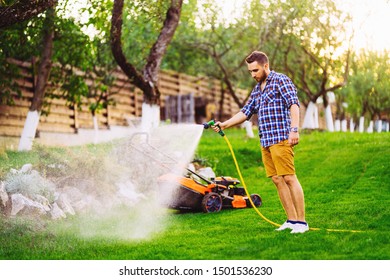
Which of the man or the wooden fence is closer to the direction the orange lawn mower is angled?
the man

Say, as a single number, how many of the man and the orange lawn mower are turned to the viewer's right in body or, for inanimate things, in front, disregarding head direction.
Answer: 1

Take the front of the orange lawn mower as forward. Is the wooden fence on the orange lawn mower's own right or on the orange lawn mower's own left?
on the orange lawn mower's own left

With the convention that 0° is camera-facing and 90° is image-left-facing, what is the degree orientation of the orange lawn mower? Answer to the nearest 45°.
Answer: approximately 270°

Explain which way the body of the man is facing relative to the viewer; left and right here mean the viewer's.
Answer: facing the viewer and to the left of the viewer

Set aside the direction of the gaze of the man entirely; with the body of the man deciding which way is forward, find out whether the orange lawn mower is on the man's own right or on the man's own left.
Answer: on the man's own right

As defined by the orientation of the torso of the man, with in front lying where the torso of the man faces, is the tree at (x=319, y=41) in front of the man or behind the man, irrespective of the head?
behind

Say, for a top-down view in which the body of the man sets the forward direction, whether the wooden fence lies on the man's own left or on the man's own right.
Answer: on the man's own right
